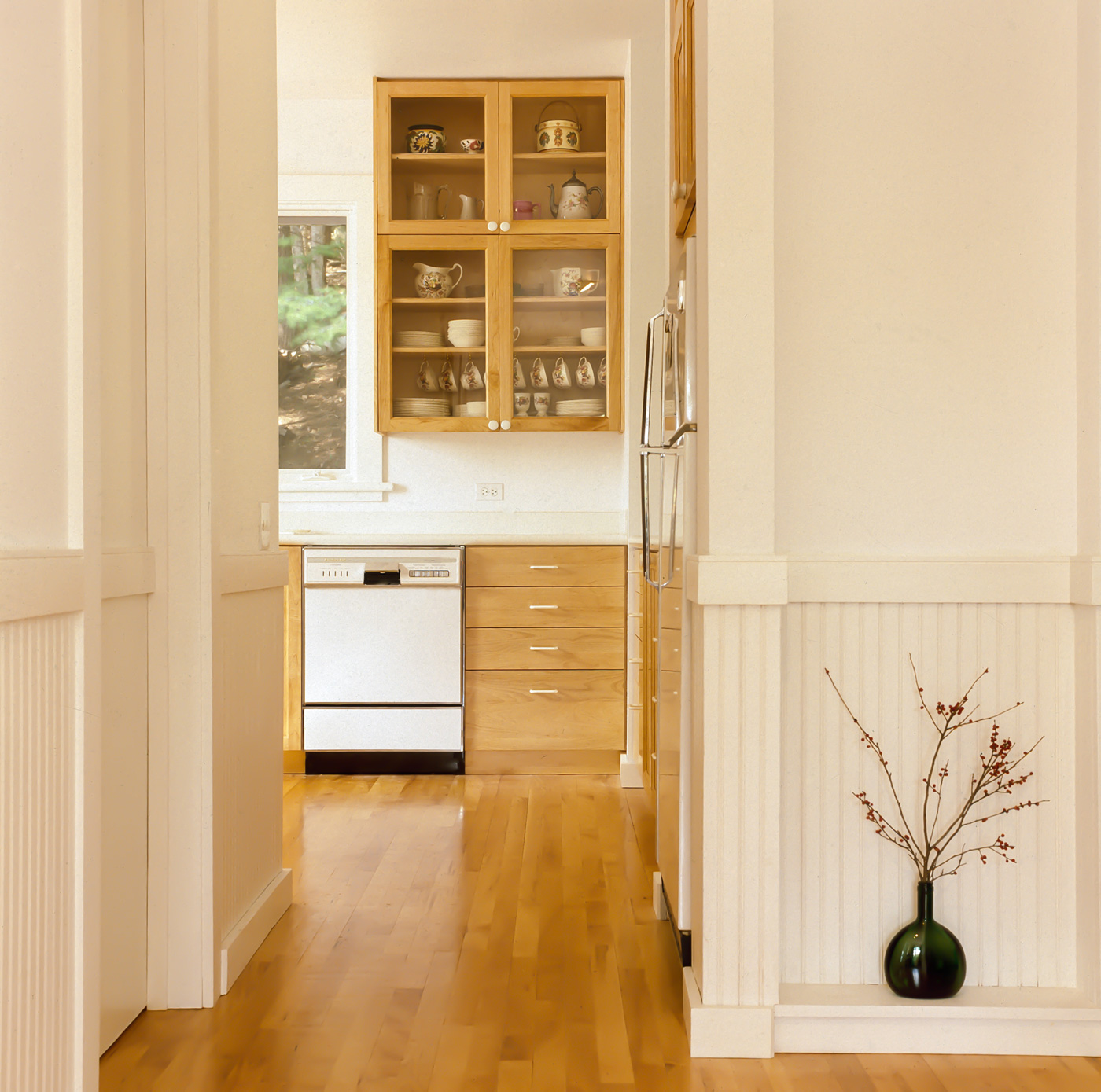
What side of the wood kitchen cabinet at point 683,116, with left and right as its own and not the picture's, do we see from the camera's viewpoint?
left

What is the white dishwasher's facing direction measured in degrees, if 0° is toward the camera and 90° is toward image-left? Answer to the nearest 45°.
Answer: approximately 0°

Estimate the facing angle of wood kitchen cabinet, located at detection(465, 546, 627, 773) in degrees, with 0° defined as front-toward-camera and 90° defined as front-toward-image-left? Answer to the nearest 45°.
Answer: approximately 0°

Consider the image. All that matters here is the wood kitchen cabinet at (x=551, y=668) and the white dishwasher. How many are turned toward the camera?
2

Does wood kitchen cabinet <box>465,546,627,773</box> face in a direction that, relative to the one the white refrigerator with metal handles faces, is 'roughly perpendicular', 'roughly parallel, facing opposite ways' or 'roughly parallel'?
roughly perpendicular

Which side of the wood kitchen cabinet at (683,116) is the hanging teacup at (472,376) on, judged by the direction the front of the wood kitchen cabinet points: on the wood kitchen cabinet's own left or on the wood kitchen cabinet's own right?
on the wood kitchen cabinet's own right

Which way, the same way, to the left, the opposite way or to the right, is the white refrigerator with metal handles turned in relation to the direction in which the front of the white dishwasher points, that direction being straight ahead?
to the right

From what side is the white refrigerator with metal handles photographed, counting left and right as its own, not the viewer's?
left

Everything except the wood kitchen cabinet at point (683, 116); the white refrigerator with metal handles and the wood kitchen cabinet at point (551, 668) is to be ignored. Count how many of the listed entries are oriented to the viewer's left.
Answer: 2
